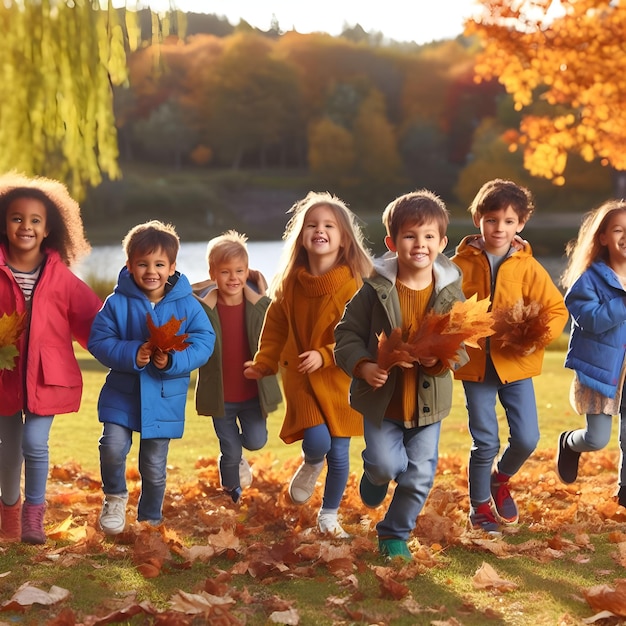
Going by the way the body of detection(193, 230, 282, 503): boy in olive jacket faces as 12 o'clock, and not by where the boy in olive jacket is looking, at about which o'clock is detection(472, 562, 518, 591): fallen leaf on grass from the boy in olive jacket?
The fallen leaf on grass is roughly at 11 o'clock from the boy in olive jacket.

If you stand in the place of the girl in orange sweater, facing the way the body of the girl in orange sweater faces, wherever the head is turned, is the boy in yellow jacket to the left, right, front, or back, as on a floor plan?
left

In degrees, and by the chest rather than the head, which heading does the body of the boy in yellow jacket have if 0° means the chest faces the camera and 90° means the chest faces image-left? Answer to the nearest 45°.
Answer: approximately 0°

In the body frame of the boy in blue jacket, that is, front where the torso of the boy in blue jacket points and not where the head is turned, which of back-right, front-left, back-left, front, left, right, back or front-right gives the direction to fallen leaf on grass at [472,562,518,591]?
front-left

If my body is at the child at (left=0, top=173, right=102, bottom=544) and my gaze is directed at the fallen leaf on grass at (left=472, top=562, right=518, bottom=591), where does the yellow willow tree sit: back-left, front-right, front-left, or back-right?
back-left

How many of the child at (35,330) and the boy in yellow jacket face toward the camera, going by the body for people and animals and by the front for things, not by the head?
2

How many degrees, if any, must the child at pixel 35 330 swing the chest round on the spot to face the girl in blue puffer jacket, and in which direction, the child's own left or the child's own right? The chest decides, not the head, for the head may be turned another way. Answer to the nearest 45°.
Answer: approximately 90° to the child's own left

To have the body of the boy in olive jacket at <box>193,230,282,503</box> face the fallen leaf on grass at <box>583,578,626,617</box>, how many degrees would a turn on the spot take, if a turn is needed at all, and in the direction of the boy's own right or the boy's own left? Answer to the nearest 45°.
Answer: approximately 45° to the boy's own left
